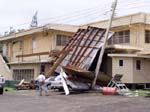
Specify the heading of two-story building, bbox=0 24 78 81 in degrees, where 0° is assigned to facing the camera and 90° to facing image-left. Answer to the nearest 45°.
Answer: approximately 45°
